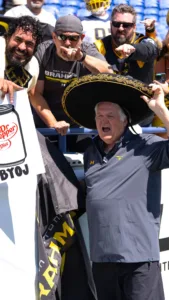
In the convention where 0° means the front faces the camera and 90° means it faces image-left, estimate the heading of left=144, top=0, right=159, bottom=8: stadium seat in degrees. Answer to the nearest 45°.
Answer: approximately 0°

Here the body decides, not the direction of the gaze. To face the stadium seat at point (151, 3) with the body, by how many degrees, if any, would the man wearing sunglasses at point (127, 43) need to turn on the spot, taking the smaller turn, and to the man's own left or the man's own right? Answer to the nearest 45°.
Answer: approximately 180°

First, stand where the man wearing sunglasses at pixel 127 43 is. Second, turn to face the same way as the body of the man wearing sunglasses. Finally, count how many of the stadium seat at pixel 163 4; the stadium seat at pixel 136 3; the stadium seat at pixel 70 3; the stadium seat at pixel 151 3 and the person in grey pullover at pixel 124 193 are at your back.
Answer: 4

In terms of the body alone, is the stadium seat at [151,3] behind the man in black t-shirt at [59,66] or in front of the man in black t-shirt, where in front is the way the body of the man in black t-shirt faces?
behind

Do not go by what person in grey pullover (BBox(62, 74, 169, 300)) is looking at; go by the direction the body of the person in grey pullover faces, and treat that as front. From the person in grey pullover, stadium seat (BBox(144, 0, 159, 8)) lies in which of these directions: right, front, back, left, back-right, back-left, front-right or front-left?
back-right

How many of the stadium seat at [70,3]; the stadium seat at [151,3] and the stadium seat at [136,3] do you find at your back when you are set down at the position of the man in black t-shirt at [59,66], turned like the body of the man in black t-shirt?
3

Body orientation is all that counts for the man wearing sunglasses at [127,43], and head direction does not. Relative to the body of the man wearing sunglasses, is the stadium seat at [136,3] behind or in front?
behind

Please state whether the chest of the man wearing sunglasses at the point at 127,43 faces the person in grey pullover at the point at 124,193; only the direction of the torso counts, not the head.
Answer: yes

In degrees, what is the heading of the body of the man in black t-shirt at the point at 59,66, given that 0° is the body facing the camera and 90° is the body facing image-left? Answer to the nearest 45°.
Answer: approximately 0°
